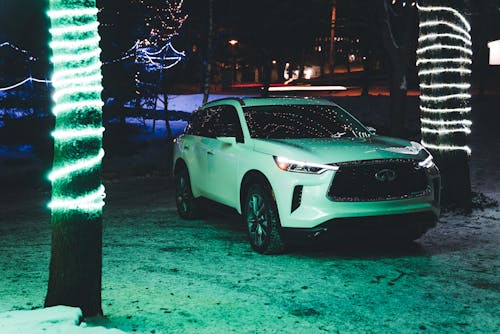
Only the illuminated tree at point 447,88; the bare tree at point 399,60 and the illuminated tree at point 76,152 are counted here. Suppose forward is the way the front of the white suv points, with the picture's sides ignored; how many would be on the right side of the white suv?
1

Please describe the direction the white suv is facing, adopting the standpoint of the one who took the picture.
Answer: facing the viewer and to the right of the viewer

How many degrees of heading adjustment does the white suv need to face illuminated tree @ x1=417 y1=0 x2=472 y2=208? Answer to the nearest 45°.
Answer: approximately 90° to its left

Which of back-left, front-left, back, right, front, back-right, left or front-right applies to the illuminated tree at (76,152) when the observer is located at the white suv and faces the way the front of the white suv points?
right

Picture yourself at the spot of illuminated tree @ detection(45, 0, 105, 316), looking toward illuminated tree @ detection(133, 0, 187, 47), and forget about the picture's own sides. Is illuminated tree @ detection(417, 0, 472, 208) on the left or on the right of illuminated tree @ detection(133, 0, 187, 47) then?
right

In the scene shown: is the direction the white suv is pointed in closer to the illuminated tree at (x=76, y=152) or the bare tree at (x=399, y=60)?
the illuminated tree

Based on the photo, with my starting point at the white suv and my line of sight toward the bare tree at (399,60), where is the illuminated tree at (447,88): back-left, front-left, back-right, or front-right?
front-right

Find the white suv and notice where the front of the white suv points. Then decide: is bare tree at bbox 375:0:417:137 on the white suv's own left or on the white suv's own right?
on the white suv's own left

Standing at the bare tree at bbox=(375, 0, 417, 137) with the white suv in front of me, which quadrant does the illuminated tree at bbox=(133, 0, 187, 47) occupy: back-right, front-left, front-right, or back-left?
back-right

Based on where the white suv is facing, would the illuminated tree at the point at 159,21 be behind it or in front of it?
behind

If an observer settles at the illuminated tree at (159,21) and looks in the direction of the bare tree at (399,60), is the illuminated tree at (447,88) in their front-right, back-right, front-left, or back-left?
front-right
